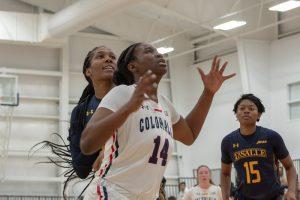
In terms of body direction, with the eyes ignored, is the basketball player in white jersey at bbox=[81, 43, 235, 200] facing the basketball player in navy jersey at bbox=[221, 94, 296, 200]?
no

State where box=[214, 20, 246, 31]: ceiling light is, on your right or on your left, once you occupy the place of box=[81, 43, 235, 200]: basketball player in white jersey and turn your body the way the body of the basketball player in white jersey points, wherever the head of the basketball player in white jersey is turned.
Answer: on your left

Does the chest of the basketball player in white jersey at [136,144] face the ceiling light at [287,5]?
no

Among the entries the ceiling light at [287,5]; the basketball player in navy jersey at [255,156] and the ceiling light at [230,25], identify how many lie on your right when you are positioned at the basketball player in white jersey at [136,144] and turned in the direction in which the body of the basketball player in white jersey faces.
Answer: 0
